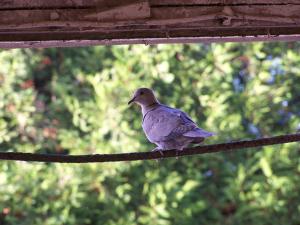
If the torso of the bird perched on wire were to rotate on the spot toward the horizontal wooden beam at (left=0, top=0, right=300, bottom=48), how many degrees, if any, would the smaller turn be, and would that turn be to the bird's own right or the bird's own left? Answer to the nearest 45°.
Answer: approximately 90° to the bird's own left

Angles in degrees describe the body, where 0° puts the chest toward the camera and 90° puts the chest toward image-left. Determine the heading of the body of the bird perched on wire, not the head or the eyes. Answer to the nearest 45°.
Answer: approximately 90°
